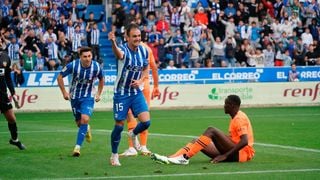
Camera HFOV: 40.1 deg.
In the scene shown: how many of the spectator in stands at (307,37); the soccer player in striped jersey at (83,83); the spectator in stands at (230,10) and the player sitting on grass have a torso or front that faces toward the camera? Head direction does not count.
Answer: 3

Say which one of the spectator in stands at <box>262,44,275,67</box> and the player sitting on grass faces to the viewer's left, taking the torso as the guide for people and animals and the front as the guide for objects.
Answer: the player sitting on grass

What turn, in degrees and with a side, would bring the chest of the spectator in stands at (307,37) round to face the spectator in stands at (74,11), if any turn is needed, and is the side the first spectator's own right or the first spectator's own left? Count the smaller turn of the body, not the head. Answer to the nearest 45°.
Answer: approximately 90° to the first spectator's own right

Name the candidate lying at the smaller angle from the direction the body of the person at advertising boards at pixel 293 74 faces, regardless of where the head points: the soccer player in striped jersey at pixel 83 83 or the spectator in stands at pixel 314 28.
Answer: the soccer player in striped jersey

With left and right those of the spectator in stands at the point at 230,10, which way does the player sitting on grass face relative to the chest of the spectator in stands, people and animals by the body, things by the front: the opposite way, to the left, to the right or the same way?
to the right

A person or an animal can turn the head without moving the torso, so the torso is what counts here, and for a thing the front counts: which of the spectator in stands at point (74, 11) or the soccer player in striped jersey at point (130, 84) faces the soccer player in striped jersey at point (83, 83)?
the spectator in stands

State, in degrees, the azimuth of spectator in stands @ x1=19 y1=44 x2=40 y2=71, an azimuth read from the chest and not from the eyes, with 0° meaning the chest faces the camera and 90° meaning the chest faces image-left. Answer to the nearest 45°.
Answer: approximately 0°

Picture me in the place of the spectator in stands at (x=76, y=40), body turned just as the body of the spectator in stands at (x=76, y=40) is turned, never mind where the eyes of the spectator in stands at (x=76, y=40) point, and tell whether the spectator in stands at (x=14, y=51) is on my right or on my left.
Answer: on my right
